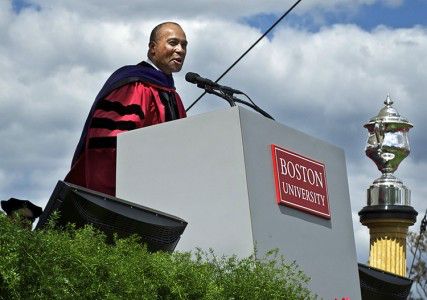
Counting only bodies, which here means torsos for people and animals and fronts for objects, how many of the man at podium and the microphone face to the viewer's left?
1

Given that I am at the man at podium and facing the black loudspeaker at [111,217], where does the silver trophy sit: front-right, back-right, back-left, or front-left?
back-left

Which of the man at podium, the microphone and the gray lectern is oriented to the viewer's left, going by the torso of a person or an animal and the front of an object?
the microphone

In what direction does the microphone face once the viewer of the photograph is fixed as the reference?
facing to the left of the viewer

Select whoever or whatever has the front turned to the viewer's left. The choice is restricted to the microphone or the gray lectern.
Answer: the microphone

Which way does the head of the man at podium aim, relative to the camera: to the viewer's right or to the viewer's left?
to the viewer's right
